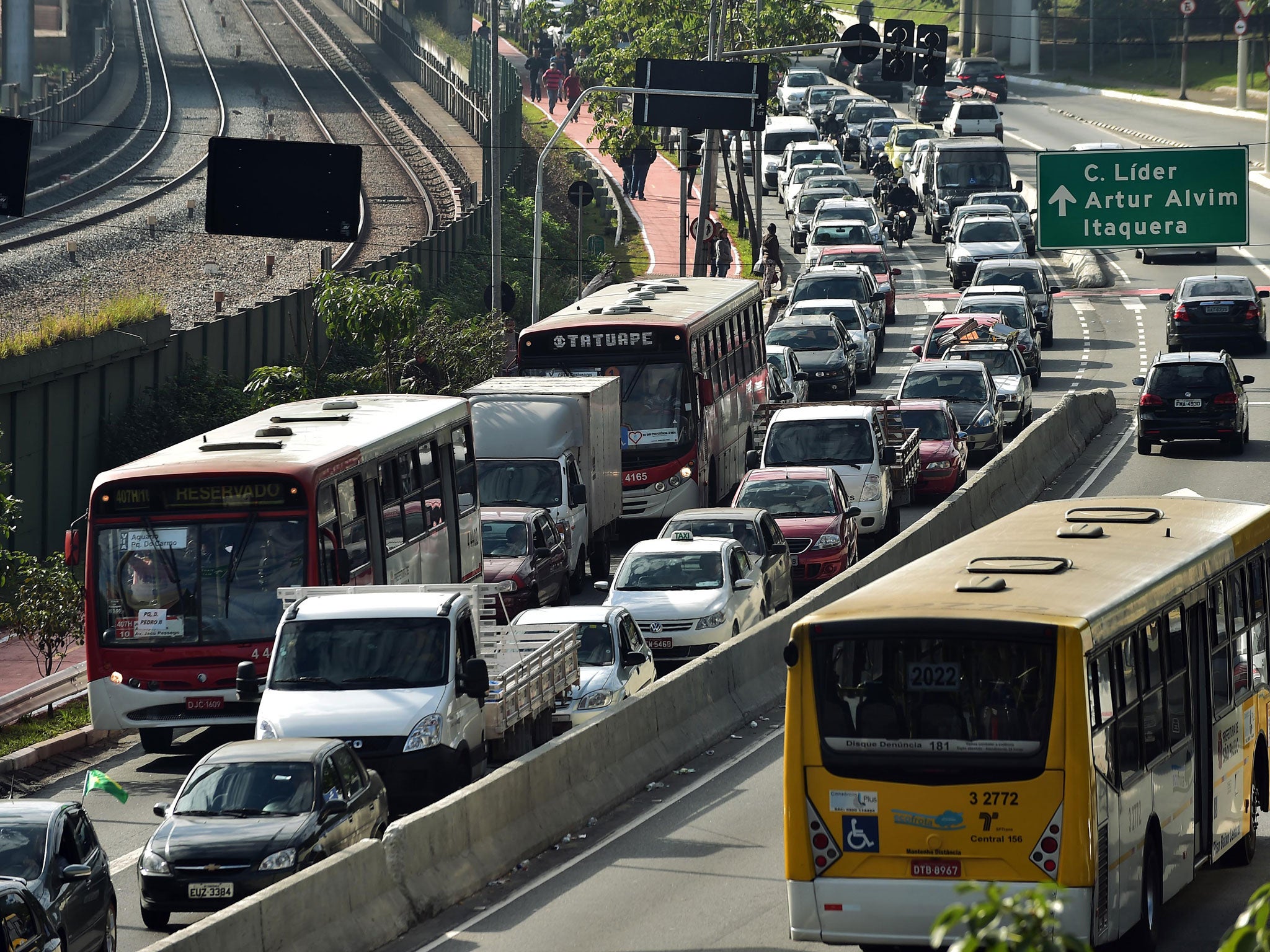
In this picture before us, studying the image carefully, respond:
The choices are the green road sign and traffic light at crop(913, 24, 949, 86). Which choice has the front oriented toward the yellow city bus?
the green road sign

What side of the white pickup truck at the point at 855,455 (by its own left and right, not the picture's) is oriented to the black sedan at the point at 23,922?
front

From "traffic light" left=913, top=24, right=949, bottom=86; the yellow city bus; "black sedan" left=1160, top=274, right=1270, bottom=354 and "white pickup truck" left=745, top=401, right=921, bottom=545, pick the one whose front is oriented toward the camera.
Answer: the white pickup truck

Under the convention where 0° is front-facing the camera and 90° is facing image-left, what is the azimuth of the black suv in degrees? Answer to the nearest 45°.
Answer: approximately 180°

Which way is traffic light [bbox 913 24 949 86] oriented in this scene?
away from the camera

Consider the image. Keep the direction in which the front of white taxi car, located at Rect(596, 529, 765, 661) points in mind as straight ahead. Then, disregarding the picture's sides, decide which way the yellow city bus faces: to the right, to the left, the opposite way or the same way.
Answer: the opposite way

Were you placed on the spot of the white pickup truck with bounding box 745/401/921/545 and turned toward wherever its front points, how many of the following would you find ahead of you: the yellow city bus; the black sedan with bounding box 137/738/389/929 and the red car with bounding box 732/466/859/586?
3

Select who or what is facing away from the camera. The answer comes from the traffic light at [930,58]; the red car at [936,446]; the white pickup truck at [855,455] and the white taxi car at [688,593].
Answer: the traffic light

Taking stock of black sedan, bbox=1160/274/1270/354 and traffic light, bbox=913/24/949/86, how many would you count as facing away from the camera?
2

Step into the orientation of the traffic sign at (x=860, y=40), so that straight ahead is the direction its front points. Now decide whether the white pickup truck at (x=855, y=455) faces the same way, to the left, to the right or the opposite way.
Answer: the opposite way

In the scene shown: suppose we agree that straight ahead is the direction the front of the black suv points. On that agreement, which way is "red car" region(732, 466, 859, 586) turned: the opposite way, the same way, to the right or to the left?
the opposite way

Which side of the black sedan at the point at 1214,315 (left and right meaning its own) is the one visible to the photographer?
back

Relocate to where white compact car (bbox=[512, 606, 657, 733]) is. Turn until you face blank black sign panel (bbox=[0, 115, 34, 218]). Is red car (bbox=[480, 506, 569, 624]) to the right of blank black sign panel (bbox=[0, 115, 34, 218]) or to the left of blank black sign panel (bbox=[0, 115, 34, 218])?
right

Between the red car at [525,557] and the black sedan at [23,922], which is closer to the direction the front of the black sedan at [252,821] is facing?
the black sedan

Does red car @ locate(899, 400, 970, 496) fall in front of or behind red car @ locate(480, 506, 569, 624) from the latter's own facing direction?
behind

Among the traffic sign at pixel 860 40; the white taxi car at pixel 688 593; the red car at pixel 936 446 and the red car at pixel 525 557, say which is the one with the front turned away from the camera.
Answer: the traffic sign

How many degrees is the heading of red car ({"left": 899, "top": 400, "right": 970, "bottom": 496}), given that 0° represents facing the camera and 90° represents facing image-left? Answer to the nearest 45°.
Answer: approximately 0°
